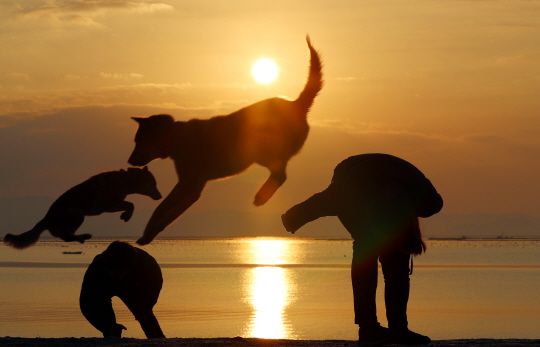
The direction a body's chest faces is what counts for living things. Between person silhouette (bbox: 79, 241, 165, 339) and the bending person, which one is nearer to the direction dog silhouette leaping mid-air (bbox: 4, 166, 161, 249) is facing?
the bending person

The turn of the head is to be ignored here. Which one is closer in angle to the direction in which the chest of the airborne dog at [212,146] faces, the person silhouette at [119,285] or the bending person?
the person silhouette

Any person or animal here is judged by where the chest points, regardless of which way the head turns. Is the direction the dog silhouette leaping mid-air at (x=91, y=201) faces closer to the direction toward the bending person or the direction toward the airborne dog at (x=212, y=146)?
the bending person

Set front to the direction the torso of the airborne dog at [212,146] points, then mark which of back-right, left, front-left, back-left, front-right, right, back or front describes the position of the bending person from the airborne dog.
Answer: back-right

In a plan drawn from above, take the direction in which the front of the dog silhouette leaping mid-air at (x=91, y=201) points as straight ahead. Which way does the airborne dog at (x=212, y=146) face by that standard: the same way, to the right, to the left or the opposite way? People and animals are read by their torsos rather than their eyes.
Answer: the opposite way

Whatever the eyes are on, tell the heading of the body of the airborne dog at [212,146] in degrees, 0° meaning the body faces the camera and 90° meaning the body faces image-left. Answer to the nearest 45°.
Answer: approximately 90°

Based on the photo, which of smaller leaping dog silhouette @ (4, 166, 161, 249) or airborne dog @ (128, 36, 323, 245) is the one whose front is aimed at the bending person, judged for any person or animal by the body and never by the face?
the smaller leaping dog silhouette

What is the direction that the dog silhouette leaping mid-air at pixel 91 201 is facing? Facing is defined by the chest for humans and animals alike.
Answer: to the viewer's right
